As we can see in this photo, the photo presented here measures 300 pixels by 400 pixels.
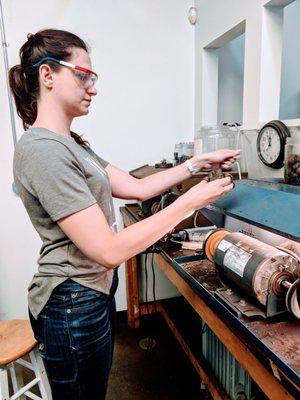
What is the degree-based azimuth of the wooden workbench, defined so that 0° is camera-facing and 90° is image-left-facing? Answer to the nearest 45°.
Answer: approximately 45°

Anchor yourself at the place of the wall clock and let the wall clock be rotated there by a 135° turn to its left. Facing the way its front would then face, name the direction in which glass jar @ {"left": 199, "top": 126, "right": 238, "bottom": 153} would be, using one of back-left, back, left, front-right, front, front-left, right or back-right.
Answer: back-left

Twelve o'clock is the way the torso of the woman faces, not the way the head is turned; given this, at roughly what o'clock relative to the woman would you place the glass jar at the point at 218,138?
The glass jar is roughly at 10 o'clock from the woman.

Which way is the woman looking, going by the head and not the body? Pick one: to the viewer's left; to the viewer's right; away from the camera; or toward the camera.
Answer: to the viewer's right

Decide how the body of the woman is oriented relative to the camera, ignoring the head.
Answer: to the viewer's right

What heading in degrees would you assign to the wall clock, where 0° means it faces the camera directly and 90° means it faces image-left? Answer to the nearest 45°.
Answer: approximately 45°

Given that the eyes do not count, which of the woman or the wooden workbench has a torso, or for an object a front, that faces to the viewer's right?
the woman

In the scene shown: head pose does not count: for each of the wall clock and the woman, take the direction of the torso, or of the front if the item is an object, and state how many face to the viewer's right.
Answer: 1
